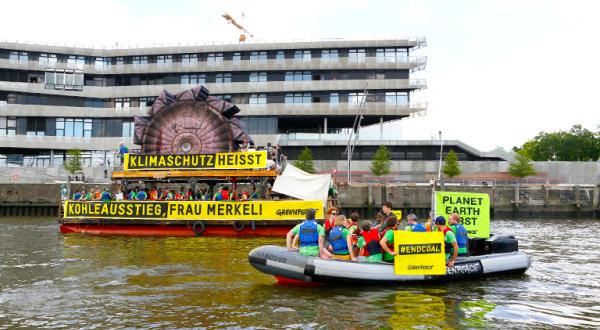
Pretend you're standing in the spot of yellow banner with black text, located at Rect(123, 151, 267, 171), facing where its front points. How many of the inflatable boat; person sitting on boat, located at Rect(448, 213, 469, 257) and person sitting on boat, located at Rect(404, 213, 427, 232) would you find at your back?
0

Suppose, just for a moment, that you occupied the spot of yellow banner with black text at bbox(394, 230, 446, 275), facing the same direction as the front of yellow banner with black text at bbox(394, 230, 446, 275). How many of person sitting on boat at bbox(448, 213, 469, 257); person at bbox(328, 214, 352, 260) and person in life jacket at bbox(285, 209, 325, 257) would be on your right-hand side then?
2

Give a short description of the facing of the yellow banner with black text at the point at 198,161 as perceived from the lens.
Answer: facing the viewer

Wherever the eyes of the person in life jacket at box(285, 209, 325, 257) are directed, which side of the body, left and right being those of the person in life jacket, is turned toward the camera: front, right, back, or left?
back

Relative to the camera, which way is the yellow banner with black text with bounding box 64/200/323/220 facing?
toward the camera

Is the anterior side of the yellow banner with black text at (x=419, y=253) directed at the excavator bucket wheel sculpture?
no

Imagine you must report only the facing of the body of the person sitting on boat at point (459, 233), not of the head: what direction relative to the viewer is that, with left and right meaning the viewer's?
facing away from the viewer and to the left of the viewer

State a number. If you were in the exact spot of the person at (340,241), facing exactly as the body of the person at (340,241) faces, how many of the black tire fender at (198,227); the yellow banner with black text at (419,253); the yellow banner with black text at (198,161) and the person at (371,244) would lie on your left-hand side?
2

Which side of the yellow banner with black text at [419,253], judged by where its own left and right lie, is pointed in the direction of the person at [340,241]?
right

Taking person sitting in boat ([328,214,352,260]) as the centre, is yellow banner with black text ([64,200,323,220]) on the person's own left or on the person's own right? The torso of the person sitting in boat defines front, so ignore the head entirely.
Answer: on the person's own left

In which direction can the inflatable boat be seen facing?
to the viewer's left

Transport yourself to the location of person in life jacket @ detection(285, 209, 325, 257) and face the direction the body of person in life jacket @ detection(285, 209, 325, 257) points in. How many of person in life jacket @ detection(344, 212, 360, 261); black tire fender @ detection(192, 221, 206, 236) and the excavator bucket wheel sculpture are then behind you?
0

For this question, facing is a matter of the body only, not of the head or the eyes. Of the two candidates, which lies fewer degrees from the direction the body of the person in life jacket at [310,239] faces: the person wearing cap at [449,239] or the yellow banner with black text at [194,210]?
the yellow banner with black text

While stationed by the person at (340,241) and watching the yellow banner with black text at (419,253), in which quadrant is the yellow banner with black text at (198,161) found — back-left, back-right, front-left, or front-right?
back-left

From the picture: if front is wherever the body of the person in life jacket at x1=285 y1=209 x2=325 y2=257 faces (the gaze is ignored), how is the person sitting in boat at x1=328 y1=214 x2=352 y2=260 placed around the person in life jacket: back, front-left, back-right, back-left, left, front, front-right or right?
right

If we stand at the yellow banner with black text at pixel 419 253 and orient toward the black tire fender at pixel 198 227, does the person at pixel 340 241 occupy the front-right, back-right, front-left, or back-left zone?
front-left
